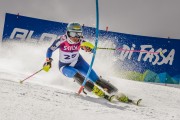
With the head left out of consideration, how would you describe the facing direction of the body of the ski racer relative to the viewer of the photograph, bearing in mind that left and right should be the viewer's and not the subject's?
facing the viewer

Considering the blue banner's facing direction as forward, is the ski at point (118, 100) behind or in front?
in front

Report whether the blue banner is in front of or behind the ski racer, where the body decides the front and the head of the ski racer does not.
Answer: behind

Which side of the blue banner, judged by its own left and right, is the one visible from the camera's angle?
front

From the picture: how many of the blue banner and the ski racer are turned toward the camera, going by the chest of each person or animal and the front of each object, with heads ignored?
2
